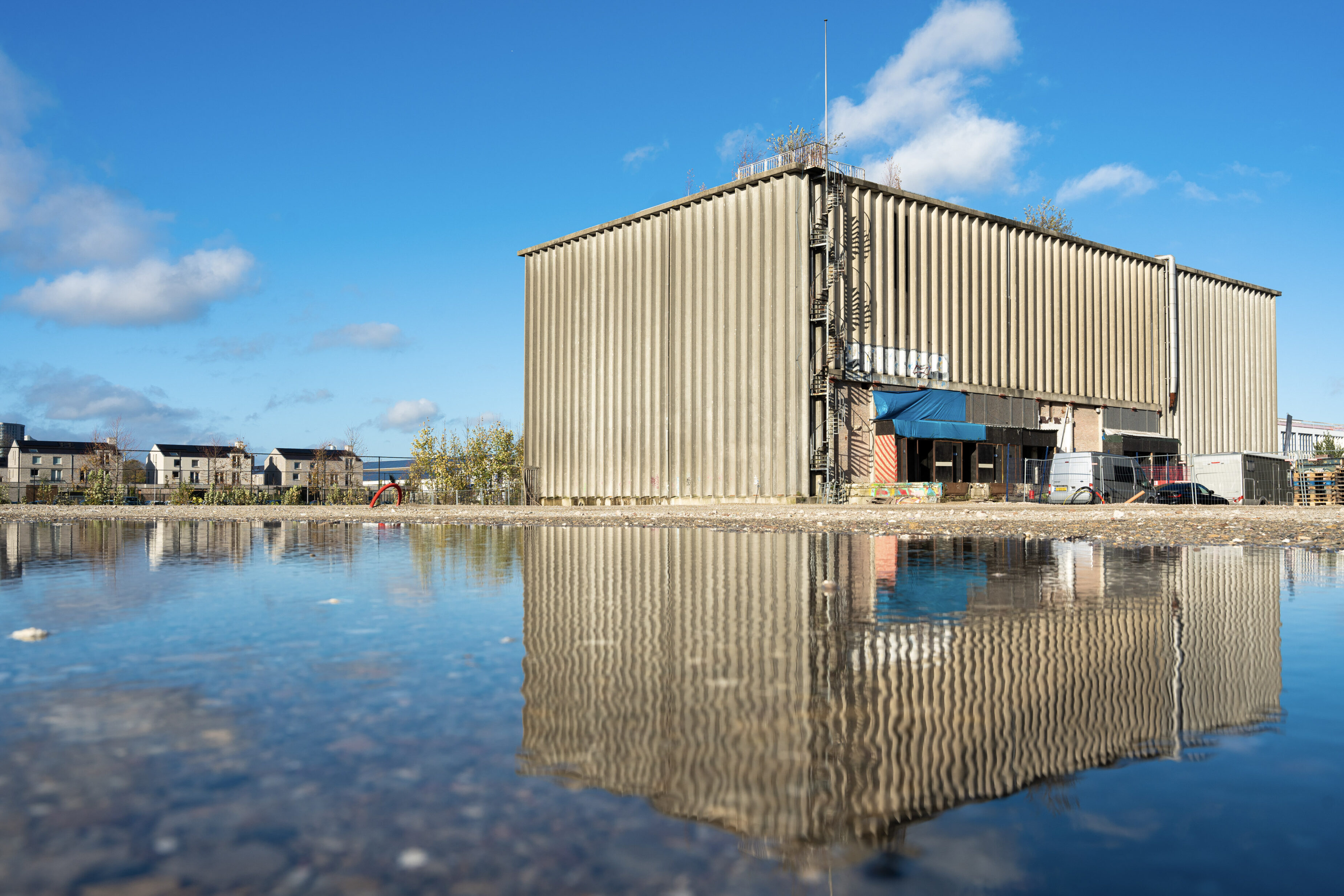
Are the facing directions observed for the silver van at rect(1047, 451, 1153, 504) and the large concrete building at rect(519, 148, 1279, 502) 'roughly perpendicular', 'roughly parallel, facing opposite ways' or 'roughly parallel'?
roughly perpendicular

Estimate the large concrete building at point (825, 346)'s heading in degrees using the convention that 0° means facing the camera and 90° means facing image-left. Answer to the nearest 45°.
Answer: approximately 315°

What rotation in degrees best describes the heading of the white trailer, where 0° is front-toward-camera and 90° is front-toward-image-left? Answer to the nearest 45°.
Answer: approximately 225°

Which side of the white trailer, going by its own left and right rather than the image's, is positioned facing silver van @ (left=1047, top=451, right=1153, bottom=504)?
back

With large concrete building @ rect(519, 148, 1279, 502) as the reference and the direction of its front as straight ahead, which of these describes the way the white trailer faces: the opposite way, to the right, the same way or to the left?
to the left
